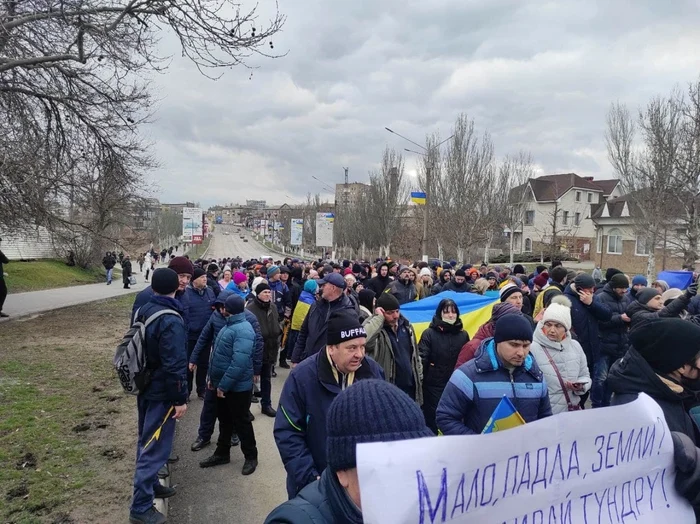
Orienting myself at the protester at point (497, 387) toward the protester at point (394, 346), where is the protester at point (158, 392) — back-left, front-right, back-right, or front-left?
front-left

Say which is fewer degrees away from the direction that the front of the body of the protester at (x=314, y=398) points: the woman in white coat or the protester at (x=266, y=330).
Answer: the woman in white coat

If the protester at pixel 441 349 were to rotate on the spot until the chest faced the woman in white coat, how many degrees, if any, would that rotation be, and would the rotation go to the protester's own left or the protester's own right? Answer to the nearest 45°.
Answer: approximately 45° to the protester's own left

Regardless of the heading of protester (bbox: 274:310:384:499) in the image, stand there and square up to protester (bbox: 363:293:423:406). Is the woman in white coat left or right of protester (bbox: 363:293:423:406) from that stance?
right

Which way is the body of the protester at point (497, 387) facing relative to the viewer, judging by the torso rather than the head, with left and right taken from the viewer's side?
facing the viewer and to the right of the viewer

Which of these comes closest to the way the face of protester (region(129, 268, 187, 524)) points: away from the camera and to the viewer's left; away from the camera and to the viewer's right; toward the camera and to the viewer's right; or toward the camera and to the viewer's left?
away from the camera and to the viewer's right

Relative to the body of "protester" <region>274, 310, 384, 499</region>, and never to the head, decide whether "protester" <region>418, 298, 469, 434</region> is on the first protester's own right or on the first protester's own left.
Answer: on the first protester's own left

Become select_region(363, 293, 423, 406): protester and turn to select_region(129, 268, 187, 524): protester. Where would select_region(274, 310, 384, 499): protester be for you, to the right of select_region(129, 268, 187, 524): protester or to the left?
left

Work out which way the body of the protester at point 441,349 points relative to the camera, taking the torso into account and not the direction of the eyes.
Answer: toward the camera

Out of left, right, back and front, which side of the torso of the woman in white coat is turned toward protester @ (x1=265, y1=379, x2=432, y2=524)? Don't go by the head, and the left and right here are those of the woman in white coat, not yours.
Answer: front

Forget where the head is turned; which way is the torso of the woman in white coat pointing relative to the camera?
toward the camera

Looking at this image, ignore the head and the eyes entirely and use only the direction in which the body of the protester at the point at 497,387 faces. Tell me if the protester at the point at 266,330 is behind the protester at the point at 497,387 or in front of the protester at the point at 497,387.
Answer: behind

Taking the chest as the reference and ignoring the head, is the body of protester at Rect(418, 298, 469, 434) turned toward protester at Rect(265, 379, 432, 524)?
yes
